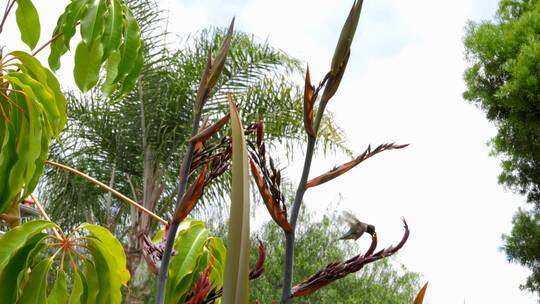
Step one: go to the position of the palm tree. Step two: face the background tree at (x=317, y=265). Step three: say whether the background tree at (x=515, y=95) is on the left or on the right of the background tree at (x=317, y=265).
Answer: right

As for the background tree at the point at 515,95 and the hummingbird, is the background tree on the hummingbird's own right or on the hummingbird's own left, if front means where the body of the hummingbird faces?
on the hummingbird's own left

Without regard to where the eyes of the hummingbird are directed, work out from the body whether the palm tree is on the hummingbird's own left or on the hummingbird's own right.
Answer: on the hummingbird's own left

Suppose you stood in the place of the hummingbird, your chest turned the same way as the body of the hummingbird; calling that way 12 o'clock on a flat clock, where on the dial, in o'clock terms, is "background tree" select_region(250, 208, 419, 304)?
The background tree is roughly at 9 o'clock from the hummingbird.

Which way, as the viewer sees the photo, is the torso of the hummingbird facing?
to the viewer's right
